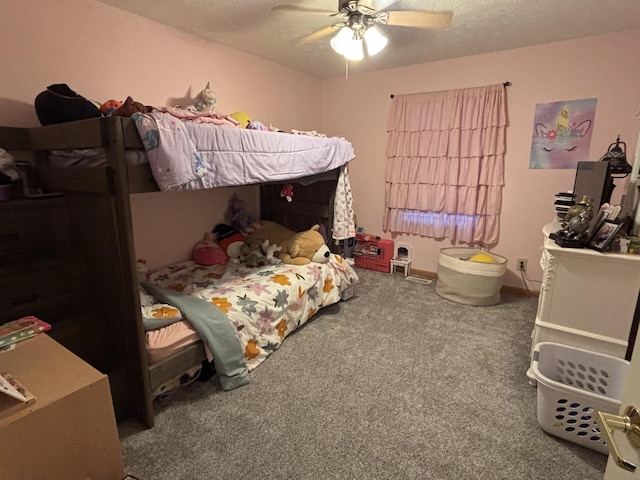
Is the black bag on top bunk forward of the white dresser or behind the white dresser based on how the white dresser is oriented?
forward

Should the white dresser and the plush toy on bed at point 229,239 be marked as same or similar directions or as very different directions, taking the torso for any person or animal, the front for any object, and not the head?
very different directions

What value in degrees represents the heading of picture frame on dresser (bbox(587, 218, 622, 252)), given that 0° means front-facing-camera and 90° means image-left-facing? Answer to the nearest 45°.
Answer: approximately 45°

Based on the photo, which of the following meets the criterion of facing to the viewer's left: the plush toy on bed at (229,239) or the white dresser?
the white dresser

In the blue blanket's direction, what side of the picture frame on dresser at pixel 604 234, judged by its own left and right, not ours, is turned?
front

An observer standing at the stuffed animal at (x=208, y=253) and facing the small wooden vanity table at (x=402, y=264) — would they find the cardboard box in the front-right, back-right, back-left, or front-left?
back-right

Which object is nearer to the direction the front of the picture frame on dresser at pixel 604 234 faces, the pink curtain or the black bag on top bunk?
the black bag on top bunk

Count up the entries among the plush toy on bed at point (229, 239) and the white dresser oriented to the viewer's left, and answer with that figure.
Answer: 1

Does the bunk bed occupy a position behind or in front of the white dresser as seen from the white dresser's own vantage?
in front

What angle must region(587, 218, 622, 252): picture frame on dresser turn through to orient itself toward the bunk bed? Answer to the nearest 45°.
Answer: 0° — it already faces it

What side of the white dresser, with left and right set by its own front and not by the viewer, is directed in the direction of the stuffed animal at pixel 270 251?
front

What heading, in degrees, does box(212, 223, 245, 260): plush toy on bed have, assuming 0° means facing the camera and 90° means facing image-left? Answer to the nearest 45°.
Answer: approximately 315°

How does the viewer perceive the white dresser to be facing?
facing to the left of the viewer

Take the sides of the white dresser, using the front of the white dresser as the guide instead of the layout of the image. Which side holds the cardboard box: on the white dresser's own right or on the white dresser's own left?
on the white dresser's own left
